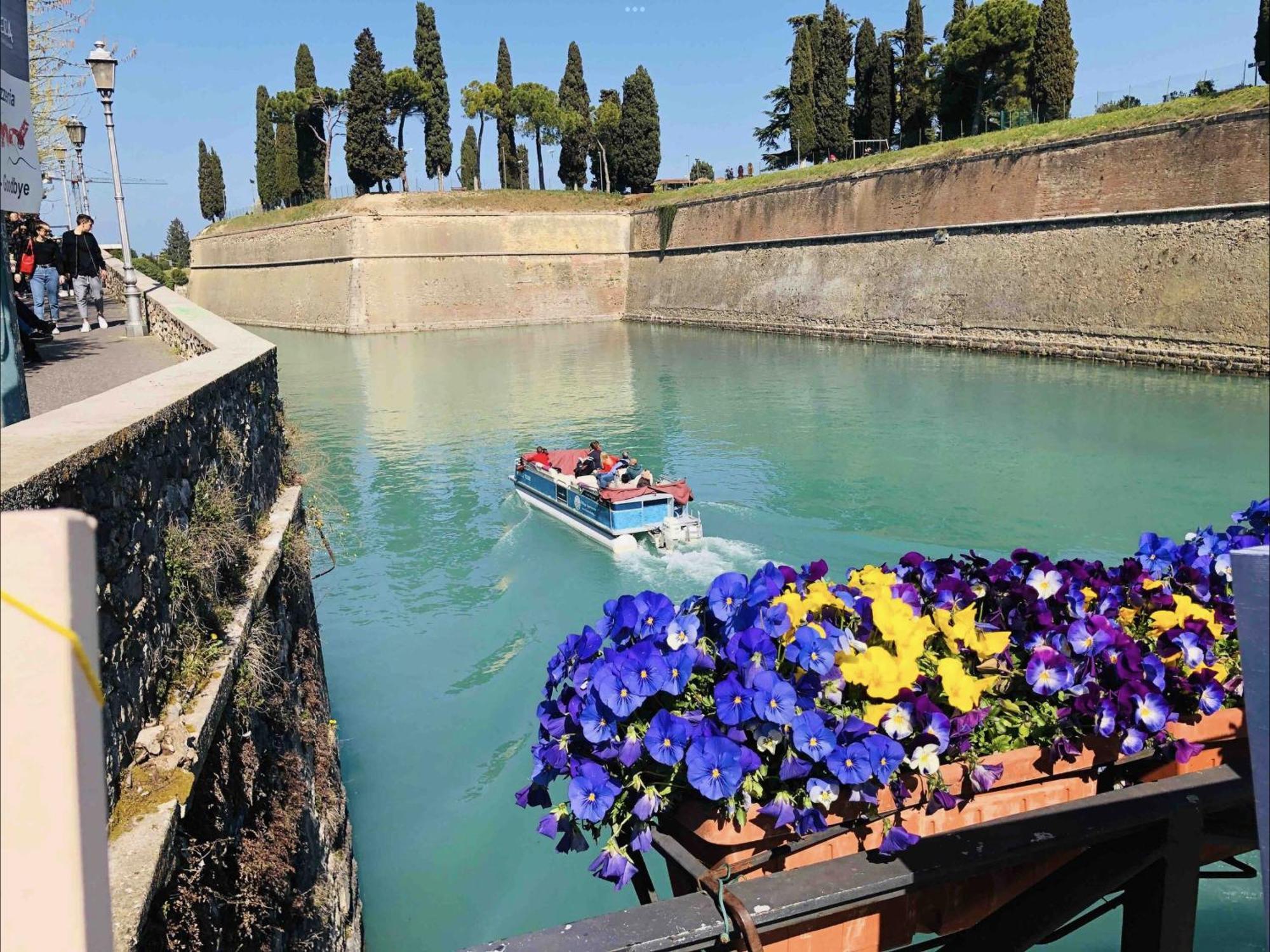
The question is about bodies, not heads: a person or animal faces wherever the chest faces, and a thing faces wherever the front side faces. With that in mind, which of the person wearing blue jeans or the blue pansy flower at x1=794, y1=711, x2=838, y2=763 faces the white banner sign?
the person wearing blue jeans

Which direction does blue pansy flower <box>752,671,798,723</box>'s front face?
toward the camera

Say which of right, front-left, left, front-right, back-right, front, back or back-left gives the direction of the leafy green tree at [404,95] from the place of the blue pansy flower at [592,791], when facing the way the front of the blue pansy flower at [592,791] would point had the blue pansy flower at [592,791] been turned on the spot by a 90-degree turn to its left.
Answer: left

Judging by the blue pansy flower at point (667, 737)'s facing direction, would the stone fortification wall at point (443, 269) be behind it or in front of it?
behind

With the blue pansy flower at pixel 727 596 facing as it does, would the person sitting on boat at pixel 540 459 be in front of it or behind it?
behind

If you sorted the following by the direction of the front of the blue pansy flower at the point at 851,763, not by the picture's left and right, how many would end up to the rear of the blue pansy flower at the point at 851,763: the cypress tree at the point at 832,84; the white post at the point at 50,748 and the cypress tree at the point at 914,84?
2

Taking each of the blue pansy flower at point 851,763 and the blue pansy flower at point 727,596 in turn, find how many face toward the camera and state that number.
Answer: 2

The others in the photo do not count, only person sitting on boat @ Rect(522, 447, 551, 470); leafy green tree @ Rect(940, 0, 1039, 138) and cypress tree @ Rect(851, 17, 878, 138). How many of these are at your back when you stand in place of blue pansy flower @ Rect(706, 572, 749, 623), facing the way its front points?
3

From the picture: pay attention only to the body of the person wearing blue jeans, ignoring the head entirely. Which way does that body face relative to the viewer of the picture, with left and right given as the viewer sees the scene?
facing the viewer

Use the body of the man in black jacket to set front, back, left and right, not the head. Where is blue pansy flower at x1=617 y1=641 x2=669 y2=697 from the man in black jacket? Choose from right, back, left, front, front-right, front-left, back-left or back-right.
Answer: front

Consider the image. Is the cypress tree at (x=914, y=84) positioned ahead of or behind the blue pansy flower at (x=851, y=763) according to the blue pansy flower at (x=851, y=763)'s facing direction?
behind

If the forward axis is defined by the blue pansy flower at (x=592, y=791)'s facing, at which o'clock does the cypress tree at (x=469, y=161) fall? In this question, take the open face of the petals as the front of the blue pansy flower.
The cypress tree is roughly at 6 o'clock from the blue pansy flower.
